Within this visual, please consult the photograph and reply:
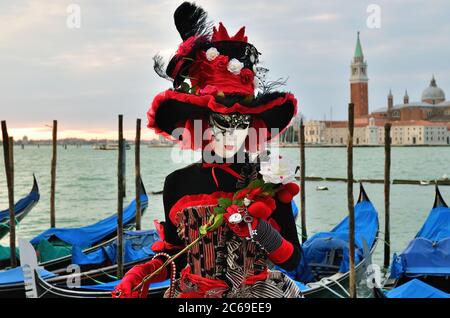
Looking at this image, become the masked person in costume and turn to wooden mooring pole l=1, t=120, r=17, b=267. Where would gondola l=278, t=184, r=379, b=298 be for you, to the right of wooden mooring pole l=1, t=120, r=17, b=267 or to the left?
right

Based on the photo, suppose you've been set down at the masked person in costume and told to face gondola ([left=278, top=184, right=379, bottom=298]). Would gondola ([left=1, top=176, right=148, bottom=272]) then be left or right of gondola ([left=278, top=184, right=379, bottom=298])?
left

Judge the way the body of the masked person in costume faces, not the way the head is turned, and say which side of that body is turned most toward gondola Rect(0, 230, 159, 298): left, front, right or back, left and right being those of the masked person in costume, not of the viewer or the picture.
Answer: back

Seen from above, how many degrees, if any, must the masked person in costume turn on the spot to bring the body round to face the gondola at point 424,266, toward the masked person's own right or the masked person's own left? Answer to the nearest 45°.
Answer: approximately 135° to the masked person's own left

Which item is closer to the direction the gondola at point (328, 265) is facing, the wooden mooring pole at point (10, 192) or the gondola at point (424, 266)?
the wooden mooring pole

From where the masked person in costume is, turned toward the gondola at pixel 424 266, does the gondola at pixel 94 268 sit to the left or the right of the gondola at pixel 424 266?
left
